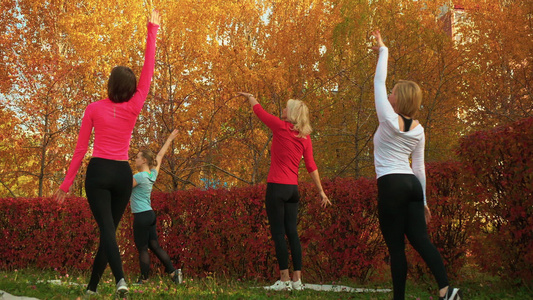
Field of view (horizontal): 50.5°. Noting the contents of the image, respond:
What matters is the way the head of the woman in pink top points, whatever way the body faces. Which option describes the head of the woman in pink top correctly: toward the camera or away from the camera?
away from the camera

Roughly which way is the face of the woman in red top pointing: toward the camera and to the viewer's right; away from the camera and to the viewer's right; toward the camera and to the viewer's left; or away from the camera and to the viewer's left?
away from the camera and to the viewer's left

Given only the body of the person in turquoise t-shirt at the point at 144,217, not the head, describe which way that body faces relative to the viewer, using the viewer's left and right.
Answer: facing away from the viewer and to the left of the viewer

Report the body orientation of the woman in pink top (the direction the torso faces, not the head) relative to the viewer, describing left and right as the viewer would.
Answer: facing away from the viewer

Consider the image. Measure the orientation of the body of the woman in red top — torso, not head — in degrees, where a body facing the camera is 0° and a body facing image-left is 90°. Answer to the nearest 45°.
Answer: approximately 135°

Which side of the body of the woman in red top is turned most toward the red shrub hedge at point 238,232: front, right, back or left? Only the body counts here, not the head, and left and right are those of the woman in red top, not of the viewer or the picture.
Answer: front

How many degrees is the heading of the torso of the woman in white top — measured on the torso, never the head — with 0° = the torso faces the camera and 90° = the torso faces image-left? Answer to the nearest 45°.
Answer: approximately 135°

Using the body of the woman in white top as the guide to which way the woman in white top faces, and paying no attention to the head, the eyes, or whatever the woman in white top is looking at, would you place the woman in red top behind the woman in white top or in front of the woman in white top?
in front

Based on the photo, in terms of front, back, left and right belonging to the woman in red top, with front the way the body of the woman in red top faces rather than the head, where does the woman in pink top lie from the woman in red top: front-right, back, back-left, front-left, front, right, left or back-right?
left
